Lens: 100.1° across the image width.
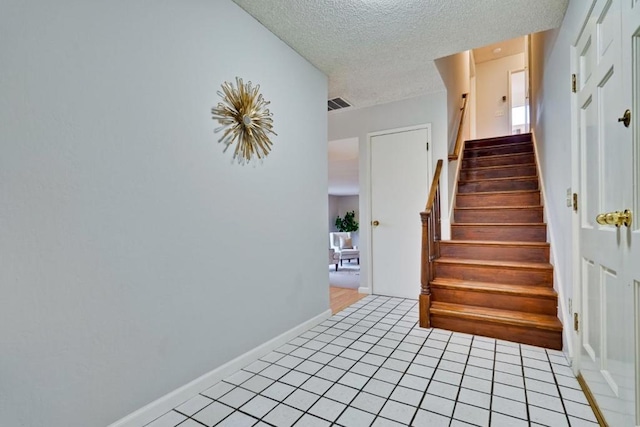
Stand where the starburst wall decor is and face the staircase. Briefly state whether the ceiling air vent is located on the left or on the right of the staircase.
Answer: left

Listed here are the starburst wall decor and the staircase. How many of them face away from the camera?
0

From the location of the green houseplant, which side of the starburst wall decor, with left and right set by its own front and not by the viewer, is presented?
left

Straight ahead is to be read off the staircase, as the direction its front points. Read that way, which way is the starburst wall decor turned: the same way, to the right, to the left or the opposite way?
to the left

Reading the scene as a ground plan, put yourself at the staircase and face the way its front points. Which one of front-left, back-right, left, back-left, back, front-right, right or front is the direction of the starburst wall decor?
front-right

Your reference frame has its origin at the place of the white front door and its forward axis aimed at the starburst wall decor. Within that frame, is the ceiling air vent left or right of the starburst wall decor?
right

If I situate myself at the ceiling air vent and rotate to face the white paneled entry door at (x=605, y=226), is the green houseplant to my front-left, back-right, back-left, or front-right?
back-left

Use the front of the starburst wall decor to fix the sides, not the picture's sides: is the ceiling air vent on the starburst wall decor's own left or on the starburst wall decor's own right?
on the starburst wall decor's own left

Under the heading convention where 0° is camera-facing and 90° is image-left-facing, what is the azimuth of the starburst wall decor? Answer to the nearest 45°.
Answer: approximately 315°

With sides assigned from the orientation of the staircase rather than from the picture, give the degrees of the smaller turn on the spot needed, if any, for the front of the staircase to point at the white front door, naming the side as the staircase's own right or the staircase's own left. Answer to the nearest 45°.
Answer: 0° — it already faces it

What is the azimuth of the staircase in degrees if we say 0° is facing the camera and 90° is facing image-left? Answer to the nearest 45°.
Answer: approximately 0°

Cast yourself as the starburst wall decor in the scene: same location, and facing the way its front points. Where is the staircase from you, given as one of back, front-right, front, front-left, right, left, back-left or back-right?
front-left

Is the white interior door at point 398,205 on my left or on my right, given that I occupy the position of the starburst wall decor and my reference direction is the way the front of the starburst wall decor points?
on my left

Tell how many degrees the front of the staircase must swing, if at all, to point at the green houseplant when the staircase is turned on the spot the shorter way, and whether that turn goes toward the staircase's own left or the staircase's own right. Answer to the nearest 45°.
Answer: approximately 135° to the staircase's own right
